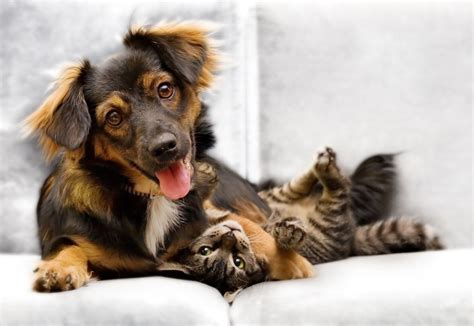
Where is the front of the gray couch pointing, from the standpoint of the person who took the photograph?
facing the viewer
